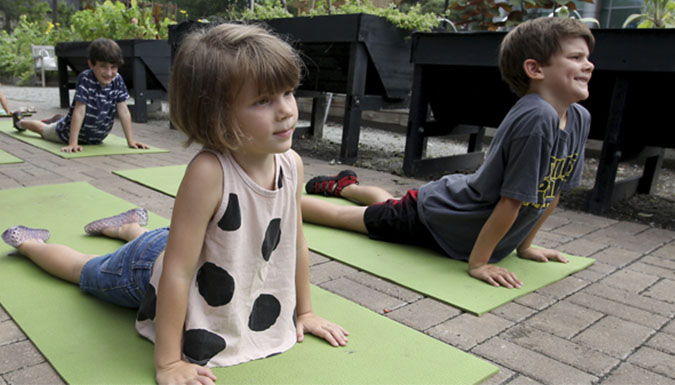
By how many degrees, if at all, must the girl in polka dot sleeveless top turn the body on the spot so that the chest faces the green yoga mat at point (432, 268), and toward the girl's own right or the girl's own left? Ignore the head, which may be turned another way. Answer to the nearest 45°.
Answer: approximately 90° to the girl's own left

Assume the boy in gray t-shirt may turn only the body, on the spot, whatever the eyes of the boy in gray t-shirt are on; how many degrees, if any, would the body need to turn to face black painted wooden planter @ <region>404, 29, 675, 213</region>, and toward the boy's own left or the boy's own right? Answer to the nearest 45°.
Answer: approximately 135° to the boy's own left

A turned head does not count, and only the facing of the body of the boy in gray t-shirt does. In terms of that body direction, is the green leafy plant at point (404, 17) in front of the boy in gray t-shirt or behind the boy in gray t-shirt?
behind

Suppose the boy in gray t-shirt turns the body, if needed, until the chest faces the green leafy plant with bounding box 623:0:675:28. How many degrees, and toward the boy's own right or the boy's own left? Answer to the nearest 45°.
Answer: approximately 90° to the boy's own left

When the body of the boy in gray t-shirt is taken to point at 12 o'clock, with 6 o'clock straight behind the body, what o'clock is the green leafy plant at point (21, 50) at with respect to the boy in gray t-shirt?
The green leafy plant is roughly at 6 o'clock from the boy in gray t-shirt.

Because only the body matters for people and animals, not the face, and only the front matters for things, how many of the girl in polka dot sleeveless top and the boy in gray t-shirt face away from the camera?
0

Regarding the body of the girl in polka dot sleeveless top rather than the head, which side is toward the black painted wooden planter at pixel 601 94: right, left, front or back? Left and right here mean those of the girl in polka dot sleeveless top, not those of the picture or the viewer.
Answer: left

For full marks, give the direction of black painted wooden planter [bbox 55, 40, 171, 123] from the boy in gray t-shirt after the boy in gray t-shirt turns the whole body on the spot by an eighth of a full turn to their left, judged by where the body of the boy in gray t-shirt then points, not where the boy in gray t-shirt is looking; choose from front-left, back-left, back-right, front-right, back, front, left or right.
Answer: back-left

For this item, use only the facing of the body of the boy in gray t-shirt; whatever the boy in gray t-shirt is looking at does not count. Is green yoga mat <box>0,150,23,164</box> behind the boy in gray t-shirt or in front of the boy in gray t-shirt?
behind

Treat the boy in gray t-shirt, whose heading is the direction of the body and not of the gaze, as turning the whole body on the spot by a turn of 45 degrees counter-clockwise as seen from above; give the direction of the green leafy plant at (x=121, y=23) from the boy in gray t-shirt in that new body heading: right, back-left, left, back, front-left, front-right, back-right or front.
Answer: back-left

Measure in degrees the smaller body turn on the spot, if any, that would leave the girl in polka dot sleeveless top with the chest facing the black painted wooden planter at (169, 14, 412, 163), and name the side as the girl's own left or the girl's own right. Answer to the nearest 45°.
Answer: approximately 135° to the girl's own left

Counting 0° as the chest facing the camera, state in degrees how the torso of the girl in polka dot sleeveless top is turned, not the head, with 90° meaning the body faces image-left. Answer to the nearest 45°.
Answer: approximately 315°
